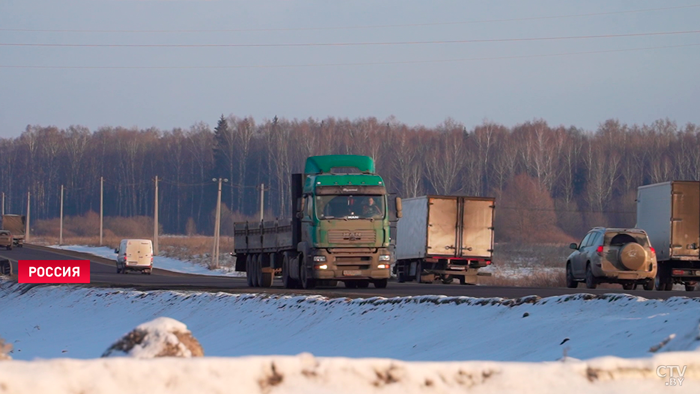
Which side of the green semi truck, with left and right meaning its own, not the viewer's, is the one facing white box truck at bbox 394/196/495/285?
left

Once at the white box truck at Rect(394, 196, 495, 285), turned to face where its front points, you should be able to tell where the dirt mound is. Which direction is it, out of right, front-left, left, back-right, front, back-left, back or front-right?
back-left

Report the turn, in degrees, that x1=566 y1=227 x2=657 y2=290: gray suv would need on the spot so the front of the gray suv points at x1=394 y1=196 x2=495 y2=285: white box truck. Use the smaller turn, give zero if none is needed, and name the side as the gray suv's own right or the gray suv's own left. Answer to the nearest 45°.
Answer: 0° — it already faces it

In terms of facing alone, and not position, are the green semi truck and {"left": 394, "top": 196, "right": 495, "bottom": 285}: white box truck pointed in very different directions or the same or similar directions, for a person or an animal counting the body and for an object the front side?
very different directions

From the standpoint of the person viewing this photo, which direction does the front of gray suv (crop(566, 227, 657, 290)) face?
facing away from the viewer and to the left of the viewer

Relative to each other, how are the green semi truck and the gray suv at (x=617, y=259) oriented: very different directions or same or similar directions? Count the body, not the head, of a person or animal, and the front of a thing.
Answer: very different directions

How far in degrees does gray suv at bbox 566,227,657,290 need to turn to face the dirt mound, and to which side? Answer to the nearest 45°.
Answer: approximately 135° to its left

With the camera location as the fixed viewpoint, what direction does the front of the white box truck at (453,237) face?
facing away from the viewer and to the left of the viewer

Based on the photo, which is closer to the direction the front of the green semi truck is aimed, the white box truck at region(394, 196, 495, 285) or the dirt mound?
the dirt mound
